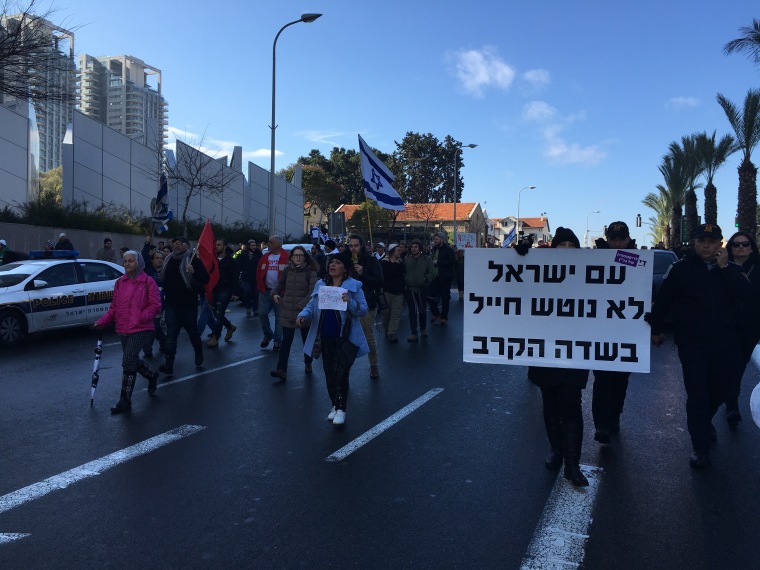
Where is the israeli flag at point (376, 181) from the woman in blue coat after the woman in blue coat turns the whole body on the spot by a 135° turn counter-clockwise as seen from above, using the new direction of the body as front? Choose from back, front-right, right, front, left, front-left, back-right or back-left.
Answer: front-left

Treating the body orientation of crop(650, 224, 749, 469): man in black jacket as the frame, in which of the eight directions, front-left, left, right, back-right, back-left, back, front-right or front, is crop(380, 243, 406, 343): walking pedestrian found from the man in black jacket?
back-right

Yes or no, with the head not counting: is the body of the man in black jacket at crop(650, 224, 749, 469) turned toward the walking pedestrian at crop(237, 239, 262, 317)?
no

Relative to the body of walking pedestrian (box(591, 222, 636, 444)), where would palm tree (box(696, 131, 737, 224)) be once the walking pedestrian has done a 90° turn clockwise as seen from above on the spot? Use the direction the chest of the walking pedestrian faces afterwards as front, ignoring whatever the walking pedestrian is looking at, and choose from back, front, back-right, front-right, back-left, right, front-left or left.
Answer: right

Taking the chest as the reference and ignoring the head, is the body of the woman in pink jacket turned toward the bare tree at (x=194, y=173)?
no

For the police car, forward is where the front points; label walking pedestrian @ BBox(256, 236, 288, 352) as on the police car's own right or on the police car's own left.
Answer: on the police car's own left

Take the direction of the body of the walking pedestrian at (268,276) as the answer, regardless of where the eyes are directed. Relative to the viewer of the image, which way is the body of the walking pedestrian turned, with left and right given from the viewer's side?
facing the viewer

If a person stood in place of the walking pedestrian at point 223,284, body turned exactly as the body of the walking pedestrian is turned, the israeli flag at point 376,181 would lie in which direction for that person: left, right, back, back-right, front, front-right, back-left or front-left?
back

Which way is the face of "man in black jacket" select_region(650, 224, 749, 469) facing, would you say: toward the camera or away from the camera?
toward the camera

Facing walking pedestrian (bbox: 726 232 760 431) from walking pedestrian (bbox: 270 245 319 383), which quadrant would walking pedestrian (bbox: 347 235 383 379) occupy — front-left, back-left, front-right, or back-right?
front-left

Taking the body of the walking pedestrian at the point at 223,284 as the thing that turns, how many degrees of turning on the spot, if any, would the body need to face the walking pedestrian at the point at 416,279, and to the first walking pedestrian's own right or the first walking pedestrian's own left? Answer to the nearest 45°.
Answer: approximately 135° to the first walking pedestrian's own left

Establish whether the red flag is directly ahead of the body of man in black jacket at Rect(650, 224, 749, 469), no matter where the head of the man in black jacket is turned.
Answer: no

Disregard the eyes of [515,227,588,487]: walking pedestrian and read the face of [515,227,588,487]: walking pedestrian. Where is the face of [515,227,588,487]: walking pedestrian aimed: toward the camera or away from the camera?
toward the camera

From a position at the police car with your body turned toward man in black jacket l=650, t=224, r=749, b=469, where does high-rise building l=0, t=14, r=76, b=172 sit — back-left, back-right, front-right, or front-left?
back-left

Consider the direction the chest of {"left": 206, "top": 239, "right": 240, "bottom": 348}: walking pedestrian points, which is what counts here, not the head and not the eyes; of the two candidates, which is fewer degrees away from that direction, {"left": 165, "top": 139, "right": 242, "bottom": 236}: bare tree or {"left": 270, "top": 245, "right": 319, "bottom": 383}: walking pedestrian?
the walking pedestrian

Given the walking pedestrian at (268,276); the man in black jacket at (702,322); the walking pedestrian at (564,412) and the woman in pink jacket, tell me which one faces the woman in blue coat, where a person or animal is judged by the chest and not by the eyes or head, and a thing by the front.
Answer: the walking pedestrian at (268,276)

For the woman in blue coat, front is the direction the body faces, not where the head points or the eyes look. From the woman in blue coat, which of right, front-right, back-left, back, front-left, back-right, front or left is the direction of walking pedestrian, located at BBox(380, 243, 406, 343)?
back

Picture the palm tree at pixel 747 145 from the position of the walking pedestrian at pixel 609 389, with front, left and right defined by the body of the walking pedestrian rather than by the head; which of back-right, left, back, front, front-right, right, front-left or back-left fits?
back

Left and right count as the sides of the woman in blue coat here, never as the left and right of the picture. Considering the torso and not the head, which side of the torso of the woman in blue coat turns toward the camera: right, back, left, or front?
front

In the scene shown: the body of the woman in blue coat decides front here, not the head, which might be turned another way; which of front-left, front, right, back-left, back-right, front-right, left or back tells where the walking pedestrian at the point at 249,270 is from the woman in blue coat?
back

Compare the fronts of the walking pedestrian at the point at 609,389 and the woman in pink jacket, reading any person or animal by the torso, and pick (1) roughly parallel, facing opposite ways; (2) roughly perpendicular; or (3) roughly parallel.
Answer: roughly parallel
